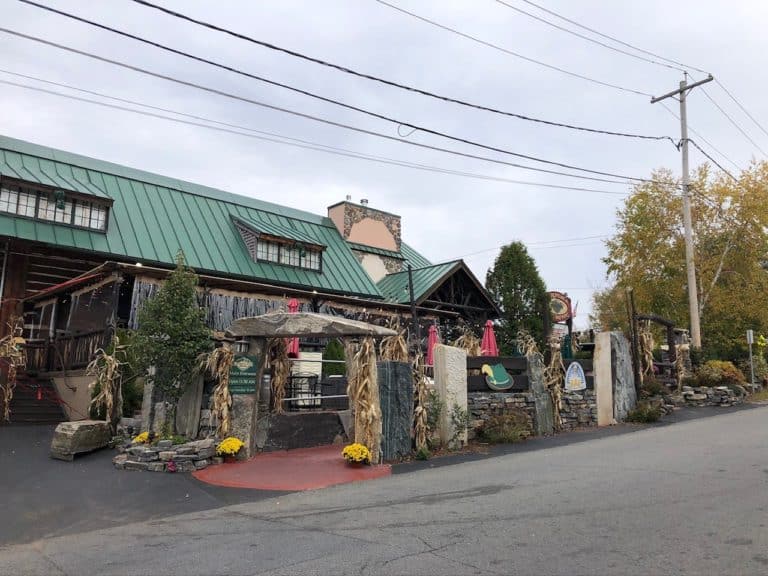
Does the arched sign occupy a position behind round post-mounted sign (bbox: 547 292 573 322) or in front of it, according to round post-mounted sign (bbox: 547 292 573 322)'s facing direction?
in front

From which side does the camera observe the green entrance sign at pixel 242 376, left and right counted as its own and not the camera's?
front

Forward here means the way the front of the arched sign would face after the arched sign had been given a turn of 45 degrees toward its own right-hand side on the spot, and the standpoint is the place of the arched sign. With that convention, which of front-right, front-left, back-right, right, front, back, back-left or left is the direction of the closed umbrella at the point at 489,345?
front-right

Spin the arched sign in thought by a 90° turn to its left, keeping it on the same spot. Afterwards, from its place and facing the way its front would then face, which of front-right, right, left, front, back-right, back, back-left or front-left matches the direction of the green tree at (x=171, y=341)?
back-right

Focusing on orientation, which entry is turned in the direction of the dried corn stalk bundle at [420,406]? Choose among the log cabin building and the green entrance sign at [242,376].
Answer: the log cabin building

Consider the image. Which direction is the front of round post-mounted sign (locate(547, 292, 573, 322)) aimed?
toward the camera

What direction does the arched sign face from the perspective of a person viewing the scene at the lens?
facing the viewer

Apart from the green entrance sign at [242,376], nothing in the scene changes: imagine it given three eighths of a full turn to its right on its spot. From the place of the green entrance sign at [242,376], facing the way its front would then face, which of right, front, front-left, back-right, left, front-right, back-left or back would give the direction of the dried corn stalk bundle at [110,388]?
front

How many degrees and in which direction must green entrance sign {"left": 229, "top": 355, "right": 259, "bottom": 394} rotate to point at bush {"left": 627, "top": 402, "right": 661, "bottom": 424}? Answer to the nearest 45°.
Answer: approximately 90° to its left

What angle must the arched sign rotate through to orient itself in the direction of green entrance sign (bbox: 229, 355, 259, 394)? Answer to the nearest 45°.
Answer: approximately 45° to its right

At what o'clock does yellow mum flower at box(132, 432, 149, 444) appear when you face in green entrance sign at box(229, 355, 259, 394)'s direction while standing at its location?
The yellow mum flower is roughly at 3 o'clock from the green entrance sign.

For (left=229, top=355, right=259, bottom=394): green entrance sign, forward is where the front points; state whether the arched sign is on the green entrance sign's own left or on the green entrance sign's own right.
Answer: on the green entrance sign's own left

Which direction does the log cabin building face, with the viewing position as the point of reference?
facing the viewer and to the right of the viewer

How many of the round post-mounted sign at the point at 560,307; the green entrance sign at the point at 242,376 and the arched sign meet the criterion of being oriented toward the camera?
3

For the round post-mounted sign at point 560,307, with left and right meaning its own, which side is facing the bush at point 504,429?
front

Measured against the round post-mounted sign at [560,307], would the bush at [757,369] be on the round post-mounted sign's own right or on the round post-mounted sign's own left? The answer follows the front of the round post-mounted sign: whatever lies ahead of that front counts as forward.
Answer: on the round post-mounted sign's own left

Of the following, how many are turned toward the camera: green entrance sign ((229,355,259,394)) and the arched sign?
2

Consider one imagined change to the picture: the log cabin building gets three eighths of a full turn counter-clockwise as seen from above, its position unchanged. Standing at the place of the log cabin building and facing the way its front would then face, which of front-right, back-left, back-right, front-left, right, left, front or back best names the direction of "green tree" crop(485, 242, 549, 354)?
right
